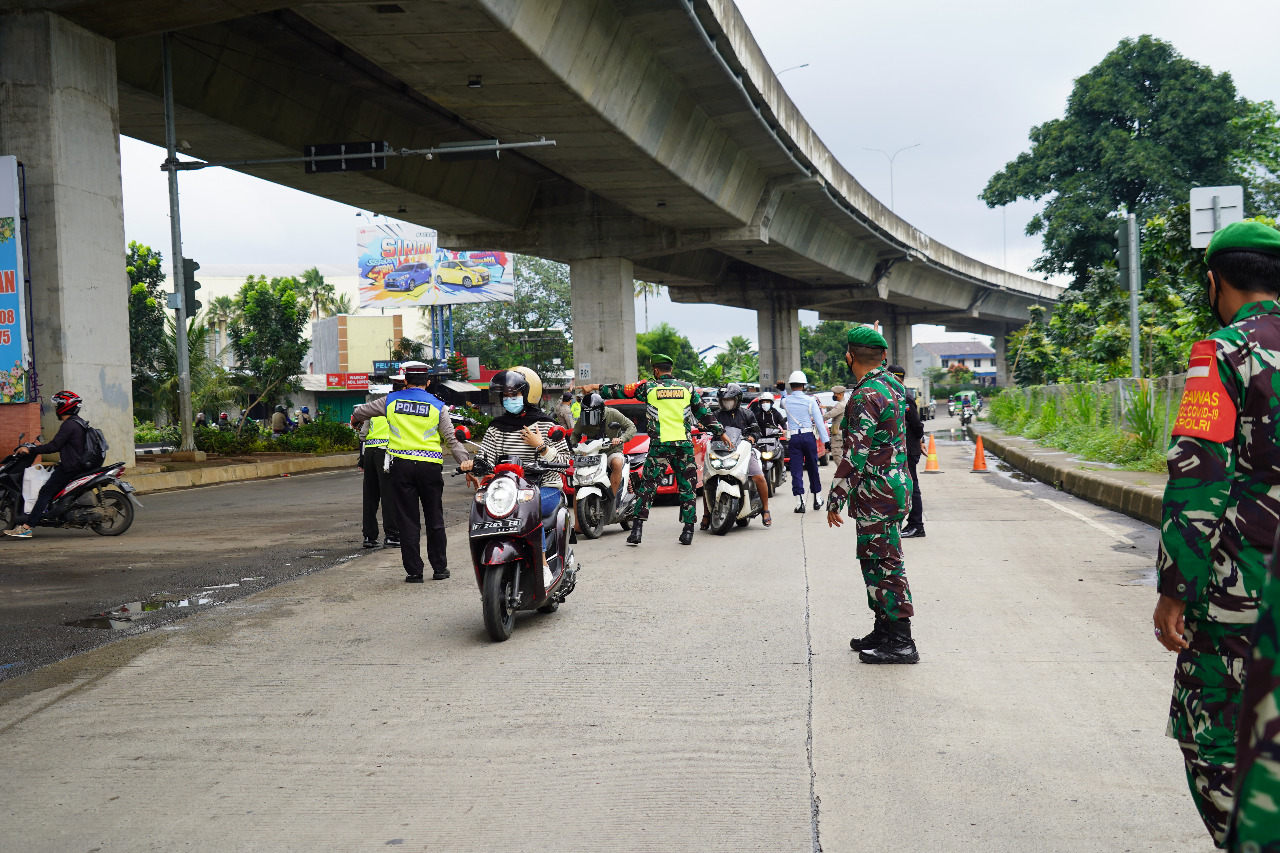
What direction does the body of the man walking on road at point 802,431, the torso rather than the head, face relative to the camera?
away from the camera

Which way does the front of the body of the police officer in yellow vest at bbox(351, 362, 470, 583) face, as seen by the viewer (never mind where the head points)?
away from the camera

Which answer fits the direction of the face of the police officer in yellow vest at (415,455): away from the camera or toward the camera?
away from the camera

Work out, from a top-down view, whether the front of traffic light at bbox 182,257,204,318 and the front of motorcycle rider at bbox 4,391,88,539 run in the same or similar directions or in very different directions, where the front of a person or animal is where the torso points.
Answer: very different directions

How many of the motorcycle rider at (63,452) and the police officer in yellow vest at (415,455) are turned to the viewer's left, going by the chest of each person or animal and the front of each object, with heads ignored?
1
